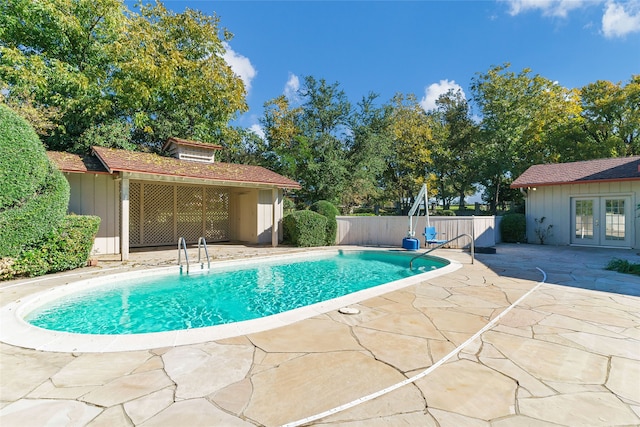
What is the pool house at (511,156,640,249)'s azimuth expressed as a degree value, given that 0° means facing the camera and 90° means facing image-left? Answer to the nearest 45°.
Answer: approximately 0°

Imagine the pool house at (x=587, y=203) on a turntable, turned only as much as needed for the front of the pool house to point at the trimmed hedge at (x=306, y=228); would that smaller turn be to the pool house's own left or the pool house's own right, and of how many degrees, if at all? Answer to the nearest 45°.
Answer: approximately 45° to the pool house's own right

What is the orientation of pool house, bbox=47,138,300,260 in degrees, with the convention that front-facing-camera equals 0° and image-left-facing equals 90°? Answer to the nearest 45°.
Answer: approximately 315°
